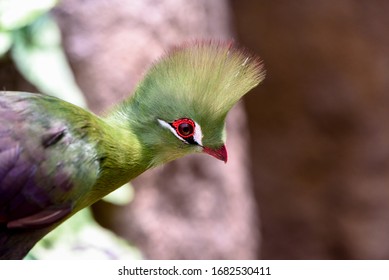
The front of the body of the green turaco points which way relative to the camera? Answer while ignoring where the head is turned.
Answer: to the viewer's right
